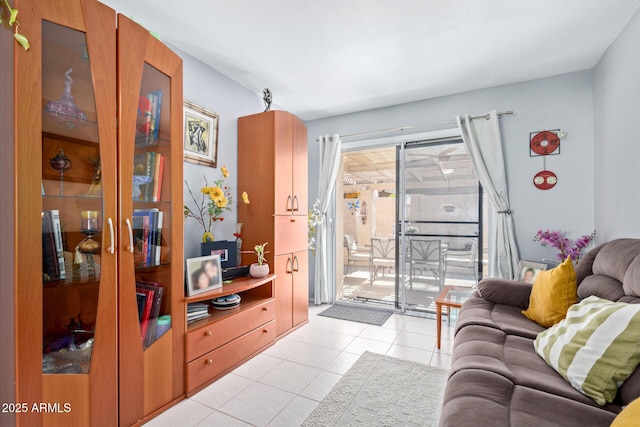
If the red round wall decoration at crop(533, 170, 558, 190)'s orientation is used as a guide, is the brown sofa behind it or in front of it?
in front

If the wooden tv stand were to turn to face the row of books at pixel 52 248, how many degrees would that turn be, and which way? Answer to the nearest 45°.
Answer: approximately 90° to its right

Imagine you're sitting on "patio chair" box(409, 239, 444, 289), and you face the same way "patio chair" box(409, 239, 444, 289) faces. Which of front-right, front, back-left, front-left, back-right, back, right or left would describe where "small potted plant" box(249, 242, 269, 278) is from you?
back-left

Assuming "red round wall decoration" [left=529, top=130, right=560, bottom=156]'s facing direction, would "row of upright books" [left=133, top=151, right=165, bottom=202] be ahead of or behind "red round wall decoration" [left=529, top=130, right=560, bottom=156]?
ahead

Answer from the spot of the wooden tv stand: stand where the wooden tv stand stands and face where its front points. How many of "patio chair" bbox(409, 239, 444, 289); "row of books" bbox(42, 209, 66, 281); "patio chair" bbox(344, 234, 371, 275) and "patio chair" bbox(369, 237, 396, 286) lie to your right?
1

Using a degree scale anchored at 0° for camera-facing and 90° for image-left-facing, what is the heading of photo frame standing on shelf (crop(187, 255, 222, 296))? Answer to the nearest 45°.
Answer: approximately 315°

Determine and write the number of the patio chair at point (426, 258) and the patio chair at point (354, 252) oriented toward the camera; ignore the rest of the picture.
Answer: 0

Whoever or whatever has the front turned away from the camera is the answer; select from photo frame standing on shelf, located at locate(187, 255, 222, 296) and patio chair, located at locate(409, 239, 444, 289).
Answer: the patio chair

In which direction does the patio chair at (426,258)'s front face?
away from the camera

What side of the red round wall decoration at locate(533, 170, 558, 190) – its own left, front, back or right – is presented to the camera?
front

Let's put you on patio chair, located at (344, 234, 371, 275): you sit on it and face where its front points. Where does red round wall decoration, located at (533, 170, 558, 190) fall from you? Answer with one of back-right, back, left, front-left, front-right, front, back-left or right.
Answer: front-right

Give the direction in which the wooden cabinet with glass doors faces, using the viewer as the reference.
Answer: facing the viewer and to the right of the viewer

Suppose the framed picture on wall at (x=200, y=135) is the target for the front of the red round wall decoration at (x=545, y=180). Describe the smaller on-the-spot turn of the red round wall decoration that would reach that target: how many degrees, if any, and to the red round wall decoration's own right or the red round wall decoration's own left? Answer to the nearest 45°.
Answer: approximately 45° to the red round wall decoration's own right

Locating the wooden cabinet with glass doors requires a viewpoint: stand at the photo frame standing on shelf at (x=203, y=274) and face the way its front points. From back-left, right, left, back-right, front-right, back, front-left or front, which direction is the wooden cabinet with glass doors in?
right

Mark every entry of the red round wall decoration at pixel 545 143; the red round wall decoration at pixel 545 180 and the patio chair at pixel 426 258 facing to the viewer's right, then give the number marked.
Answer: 0

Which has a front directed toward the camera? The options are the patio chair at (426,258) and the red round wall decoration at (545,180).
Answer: the red round wall decoration

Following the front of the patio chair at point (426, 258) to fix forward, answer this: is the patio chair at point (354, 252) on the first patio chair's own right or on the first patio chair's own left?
on the first patio chair's own left

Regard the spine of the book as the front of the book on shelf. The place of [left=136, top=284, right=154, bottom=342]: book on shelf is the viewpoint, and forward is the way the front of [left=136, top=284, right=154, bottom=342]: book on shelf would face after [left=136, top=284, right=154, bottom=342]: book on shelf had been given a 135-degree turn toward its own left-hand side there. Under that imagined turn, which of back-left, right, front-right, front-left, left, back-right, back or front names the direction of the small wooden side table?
right

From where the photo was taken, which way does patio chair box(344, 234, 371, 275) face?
to the viewer's right

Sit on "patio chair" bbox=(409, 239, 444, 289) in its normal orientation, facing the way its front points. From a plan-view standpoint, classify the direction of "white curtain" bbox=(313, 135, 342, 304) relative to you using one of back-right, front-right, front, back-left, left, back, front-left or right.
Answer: left

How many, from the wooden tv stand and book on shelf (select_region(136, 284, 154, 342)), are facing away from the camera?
0
